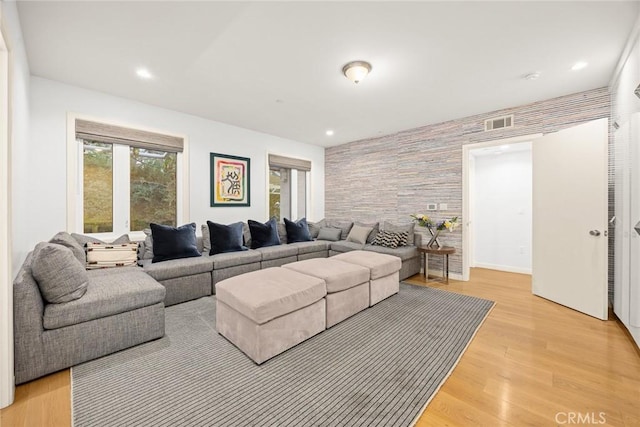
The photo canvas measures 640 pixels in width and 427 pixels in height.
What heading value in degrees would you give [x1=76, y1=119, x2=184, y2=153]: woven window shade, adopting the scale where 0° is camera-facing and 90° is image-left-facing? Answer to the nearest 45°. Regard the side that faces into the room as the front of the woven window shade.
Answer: approximately 315°

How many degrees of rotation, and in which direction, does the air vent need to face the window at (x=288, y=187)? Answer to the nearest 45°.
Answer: approximately 45° to its right

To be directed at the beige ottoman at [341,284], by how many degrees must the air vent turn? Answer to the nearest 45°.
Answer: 0° — it already faces it

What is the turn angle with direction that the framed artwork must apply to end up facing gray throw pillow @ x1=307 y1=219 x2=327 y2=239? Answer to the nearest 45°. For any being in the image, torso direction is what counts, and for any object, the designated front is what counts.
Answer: approximately 45° to its left

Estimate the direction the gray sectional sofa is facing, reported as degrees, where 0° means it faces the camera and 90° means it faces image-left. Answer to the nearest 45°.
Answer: approximately 315°

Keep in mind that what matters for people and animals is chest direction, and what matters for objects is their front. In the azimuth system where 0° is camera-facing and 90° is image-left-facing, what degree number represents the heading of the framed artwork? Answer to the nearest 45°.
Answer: approximately 315°
